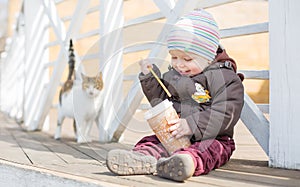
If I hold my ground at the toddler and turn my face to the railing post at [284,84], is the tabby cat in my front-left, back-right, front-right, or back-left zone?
back-left

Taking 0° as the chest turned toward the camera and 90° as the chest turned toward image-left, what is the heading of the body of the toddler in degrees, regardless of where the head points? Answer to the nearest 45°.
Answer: approximately 45°

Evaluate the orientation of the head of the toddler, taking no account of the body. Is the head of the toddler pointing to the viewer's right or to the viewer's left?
to the viewer's left

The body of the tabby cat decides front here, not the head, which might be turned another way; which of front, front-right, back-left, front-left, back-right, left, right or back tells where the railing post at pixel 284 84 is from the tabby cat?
front

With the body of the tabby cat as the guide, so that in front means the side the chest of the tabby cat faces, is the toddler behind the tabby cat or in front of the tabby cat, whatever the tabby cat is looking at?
in front

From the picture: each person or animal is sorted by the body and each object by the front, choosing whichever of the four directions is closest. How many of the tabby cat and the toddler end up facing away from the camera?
0

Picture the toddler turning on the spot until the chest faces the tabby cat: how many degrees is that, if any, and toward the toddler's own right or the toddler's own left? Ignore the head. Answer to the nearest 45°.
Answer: approximately 90° to the toddler's own right

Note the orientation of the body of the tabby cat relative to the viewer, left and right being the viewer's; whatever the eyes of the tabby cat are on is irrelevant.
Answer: facing the viewer and to the right of the viewer

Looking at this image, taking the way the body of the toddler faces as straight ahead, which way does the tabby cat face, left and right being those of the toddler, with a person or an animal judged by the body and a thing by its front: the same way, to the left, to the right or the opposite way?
to the left
